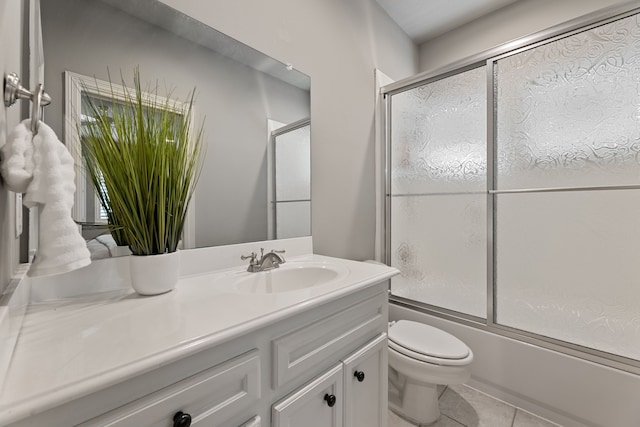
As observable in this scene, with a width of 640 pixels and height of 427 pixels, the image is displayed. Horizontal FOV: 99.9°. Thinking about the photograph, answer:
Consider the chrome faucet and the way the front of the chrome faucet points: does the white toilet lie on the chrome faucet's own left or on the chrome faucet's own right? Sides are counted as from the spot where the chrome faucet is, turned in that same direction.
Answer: on the chrome faucet's own left

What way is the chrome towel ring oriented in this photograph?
to the viewer's right

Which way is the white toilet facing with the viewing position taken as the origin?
facing the viewer and to the right of the viewer

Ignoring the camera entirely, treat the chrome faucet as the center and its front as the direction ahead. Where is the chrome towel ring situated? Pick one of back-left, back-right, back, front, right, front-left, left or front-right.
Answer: right

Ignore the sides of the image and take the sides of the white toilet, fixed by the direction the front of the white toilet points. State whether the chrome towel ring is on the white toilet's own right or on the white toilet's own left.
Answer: on the white toilet's own right

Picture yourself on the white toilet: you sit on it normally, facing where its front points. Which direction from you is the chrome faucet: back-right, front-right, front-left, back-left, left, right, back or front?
right

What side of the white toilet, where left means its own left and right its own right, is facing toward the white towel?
right

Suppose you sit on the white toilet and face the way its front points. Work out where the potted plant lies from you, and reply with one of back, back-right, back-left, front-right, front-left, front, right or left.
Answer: right

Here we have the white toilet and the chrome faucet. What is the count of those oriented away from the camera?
0

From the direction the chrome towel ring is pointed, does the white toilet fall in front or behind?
in front
